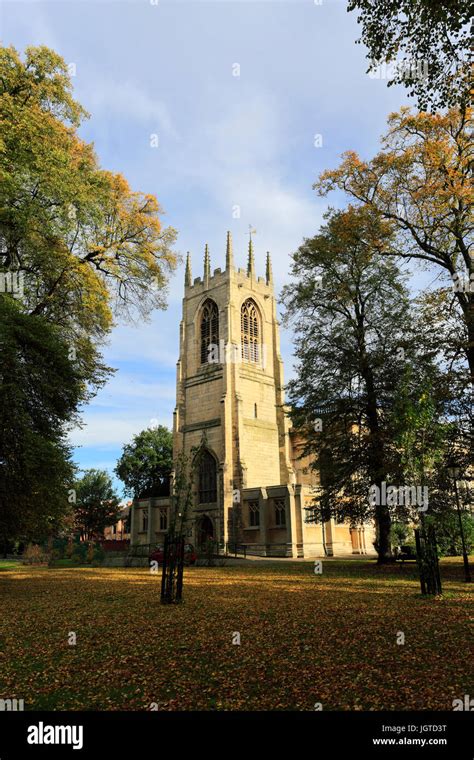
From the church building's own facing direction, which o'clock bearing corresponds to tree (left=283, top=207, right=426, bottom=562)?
The tree is roughly at 10 o'clock from the church building.

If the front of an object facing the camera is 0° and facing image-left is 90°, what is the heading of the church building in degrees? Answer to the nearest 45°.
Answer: approximately 45°
